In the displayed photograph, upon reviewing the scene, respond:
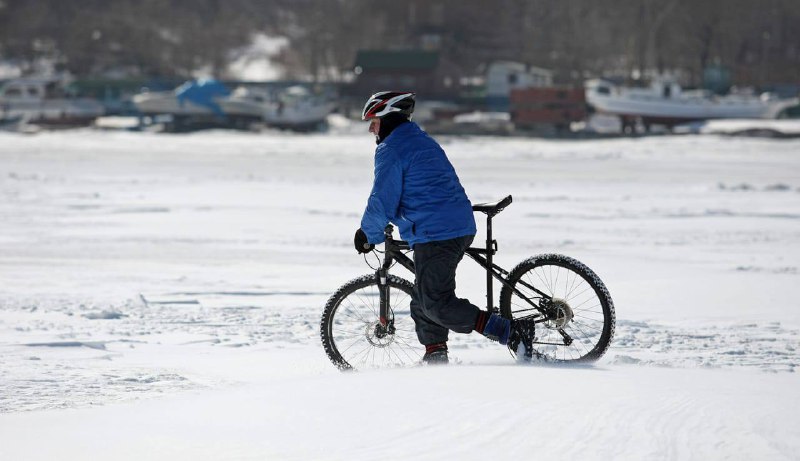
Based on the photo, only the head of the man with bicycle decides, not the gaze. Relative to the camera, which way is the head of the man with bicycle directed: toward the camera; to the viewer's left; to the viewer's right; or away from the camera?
to the viewer's left

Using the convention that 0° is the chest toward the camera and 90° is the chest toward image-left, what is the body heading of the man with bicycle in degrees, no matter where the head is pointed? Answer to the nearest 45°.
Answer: approximately 90°

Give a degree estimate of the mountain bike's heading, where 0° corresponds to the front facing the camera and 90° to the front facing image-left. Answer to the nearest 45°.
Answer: approximately 90°
